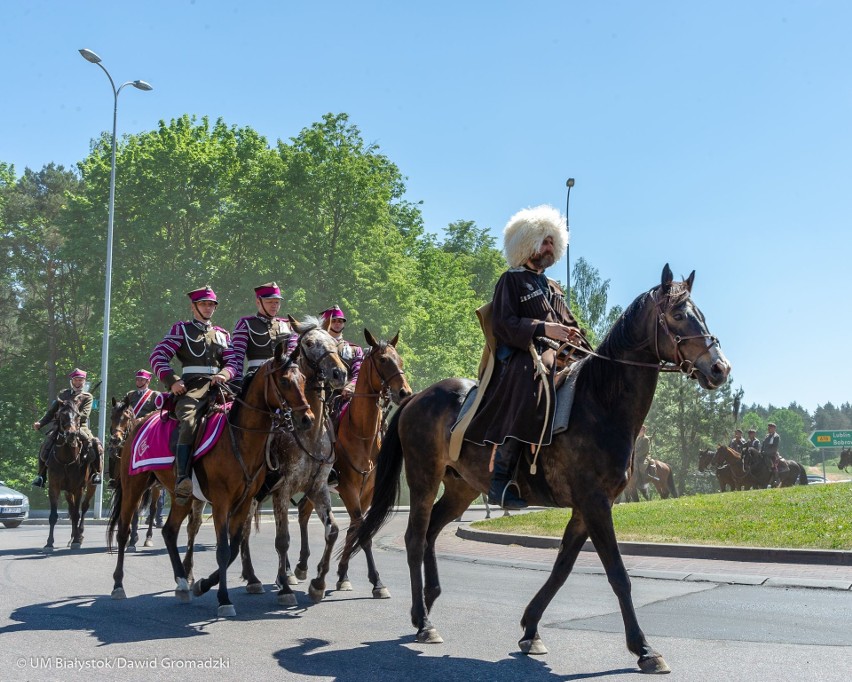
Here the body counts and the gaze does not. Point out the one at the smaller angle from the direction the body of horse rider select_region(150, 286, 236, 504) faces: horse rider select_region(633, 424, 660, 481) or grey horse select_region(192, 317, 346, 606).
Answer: the grey horse

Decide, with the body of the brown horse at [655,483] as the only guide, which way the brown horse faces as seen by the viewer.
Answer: to the viewer's left

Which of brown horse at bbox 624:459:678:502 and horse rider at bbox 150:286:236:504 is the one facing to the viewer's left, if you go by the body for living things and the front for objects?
the brown horse

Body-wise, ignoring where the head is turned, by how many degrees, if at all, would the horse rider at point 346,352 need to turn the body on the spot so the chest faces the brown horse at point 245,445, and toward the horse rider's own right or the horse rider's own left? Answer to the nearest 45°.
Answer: approximately 45° to the horse rider's own right

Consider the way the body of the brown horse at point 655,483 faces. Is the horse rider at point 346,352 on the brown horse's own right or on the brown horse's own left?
on the brown horse's own left

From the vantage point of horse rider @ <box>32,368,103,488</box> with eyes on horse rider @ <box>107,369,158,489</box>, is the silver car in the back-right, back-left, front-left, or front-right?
back-left
